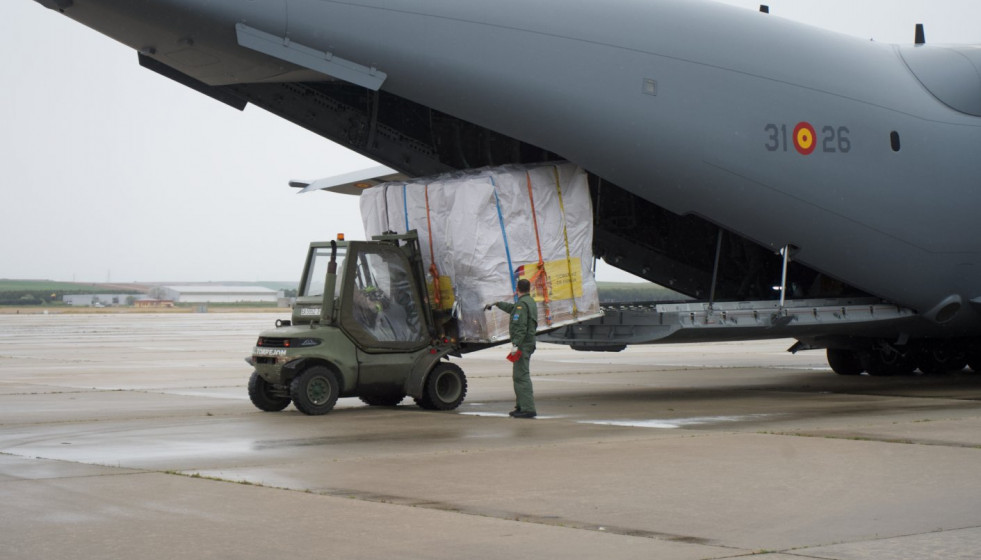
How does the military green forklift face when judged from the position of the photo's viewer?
facing away from the viewer and to the right of the viewer
